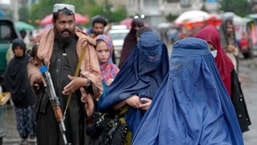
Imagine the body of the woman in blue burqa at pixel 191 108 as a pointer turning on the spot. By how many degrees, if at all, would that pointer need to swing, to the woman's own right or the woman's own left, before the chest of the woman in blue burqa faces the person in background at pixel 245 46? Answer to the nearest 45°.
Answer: approximately 135° to the woman's own right

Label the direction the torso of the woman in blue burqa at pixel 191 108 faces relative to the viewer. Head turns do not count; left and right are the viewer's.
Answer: facing the viewer and to the left of the viewer
